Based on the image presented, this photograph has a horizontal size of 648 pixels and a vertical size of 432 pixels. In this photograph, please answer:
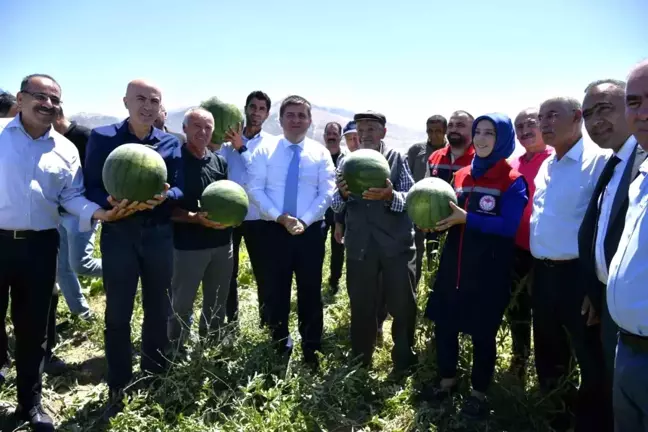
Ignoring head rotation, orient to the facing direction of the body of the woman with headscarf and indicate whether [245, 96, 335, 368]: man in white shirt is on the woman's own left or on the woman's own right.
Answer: on the woman's own right

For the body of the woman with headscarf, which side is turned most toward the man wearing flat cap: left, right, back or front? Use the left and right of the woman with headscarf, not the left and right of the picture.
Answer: right

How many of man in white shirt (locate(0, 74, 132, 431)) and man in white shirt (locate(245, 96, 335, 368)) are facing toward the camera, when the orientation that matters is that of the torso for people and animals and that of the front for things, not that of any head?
2

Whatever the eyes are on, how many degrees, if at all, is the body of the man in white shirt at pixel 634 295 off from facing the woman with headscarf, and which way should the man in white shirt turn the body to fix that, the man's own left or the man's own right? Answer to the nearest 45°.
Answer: approximately 90° to the man's own right

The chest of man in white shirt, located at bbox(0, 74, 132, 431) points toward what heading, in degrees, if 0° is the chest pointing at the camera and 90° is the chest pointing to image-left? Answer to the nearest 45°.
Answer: approximately 0°

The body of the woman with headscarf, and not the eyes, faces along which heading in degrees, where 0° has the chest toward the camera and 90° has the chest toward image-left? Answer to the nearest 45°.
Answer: approximately 45°

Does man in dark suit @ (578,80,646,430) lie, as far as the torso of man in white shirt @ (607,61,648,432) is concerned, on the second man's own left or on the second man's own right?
on the second man's own right
